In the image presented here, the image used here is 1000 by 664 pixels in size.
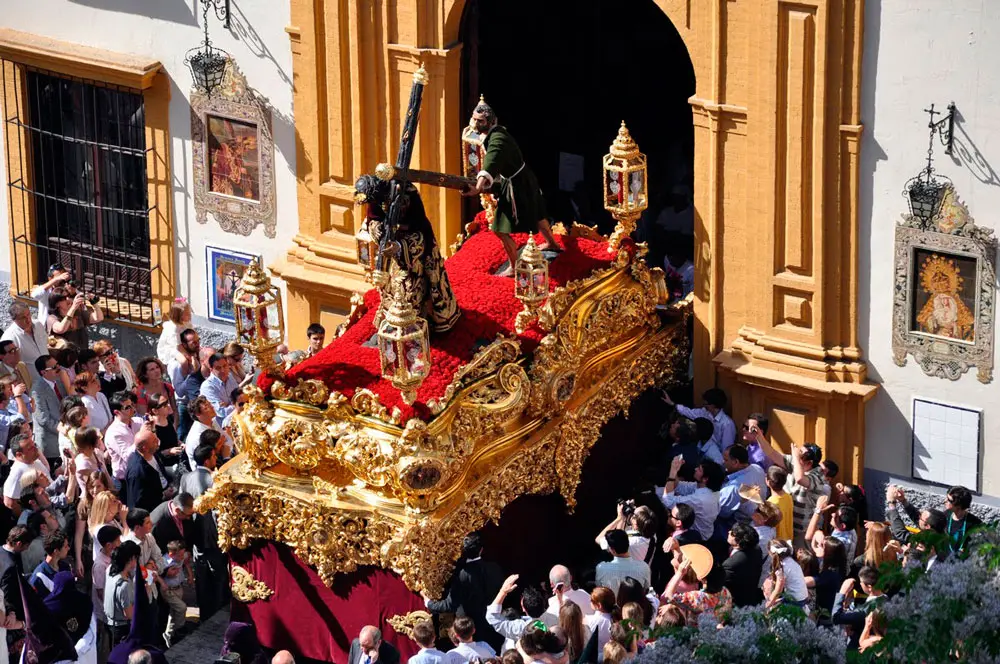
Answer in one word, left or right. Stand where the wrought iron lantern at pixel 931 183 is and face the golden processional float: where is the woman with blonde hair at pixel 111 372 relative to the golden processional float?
right

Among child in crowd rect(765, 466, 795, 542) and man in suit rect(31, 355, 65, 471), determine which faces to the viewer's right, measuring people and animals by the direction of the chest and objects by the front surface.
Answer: the man in suit

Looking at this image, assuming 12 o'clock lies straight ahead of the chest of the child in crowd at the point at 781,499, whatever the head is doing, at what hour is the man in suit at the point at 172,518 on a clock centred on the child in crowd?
The man in suit is roughly at 10 o'clock from the child in crowd.

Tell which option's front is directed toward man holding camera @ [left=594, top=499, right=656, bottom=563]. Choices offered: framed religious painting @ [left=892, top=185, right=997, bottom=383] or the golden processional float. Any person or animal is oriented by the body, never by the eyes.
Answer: the framed religious painting

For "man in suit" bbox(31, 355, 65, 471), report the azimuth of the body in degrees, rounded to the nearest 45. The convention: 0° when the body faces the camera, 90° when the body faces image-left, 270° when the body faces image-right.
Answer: approximately 270°

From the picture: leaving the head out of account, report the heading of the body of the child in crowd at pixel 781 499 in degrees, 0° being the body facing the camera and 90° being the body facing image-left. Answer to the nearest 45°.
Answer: approximately 135°

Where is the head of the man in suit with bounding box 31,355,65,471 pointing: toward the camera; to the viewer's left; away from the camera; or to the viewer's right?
to the viewer's right

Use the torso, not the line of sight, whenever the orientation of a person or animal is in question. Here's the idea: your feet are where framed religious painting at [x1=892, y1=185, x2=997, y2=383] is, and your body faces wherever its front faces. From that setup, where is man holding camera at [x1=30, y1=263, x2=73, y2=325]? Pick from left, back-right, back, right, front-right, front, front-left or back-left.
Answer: front-right

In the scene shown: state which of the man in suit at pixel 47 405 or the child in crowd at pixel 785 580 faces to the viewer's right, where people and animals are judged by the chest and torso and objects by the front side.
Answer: the man in suit

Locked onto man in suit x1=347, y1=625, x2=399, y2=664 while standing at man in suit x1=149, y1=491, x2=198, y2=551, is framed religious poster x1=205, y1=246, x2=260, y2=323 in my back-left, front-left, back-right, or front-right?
back-left

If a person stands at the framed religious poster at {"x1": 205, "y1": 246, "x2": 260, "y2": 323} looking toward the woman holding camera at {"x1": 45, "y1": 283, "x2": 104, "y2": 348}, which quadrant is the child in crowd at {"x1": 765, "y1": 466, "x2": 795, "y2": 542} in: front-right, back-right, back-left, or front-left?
back-left

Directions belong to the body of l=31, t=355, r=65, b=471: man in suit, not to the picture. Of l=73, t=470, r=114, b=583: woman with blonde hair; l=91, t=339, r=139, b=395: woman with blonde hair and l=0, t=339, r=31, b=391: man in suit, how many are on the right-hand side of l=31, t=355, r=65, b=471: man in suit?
1
